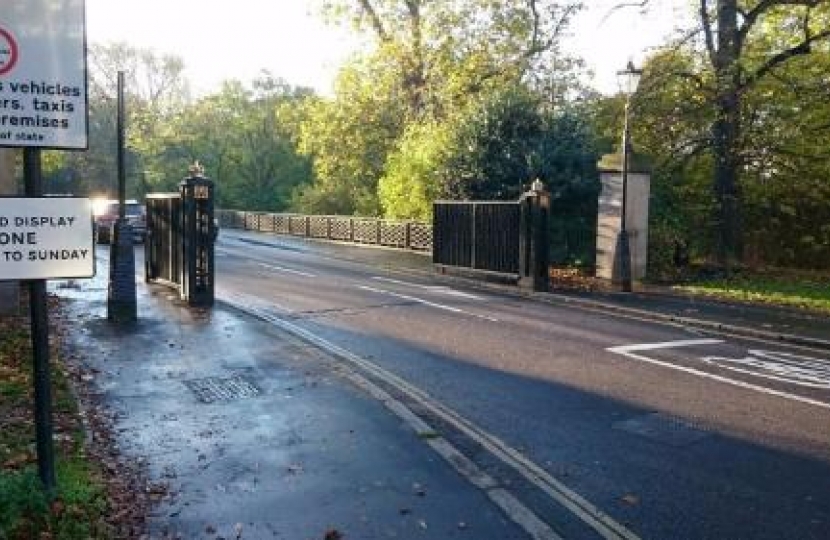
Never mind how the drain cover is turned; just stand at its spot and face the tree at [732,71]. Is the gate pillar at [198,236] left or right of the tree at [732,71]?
left

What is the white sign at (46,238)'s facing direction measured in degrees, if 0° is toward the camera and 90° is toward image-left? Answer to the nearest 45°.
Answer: approximately 0°

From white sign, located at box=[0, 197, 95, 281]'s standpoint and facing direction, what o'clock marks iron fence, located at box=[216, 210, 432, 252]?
The iron fence is roughly at 7 o'clock from the white sign.

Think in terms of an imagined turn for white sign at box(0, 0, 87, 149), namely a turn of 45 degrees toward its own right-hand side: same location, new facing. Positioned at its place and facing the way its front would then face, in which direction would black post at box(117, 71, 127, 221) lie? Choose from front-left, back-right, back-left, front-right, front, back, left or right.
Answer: back-right

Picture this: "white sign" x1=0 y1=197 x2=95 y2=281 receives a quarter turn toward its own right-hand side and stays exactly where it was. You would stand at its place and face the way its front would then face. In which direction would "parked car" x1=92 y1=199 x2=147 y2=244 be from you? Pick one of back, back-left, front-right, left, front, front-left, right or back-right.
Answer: right

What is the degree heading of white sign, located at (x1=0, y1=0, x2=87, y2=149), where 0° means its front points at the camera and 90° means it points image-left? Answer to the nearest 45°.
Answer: approximately 0°

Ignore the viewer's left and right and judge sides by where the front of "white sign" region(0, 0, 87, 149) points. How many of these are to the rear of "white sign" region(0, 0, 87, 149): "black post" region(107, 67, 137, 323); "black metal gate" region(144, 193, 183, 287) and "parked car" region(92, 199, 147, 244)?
3

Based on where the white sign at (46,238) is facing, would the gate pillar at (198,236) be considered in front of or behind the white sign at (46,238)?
behind

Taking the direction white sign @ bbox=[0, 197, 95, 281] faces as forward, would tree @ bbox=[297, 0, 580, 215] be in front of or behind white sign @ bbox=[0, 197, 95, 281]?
behind

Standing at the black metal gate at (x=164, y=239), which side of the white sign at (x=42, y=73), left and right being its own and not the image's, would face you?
back

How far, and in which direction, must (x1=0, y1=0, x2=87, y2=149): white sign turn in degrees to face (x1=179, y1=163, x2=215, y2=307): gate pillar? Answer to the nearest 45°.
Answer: approximately 180°

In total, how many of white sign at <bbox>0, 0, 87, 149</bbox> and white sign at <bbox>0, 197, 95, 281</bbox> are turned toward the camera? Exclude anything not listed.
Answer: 2
